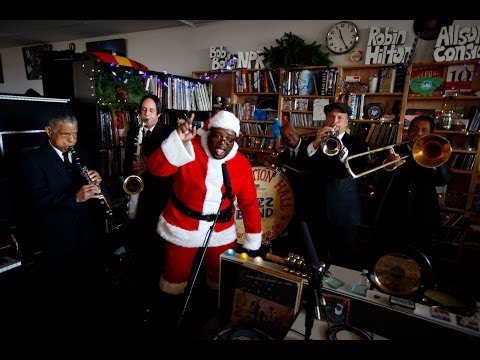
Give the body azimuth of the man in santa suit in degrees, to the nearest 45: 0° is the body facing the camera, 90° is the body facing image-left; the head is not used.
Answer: approximately 0°

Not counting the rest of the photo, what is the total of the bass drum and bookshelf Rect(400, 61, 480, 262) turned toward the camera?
2

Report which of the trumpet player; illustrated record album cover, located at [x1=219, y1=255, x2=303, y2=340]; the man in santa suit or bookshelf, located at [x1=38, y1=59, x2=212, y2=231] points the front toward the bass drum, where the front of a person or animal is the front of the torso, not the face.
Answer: the bookshelf

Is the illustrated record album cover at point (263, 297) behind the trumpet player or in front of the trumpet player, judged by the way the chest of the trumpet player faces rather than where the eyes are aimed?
in front

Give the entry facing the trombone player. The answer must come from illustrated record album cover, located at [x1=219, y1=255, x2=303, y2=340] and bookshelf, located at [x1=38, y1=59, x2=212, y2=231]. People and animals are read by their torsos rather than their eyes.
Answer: the bookshelf

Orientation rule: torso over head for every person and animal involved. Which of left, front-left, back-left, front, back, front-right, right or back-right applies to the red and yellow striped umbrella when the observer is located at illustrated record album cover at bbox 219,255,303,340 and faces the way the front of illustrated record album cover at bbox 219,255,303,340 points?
back

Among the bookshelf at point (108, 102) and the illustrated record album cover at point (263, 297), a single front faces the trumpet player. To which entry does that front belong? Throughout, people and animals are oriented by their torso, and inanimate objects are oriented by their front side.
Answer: the bookshelf

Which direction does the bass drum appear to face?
toward the camera

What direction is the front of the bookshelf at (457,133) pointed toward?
toward the camera

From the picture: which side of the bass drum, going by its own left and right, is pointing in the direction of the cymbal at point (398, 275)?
front

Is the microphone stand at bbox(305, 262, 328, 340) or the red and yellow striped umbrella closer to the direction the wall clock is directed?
the microphone stand

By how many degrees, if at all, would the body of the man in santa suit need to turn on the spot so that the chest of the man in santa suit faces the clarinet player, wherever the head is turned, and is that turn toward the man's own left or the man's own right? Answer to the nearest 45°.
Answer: approximately 90° to the man's own right

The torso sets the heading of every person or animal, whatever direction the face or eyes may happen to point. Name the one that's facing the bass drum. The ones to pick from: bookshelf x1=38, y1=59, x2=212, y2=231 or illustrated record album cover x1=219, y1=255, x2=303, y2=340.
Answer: the bookshelf

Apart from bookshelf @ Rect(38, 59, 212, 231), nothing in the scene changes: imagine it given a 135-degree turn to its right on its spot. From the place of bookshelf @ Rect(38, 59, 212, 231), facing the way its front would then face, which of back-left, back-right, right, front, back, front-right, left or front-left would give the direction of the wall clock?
back
